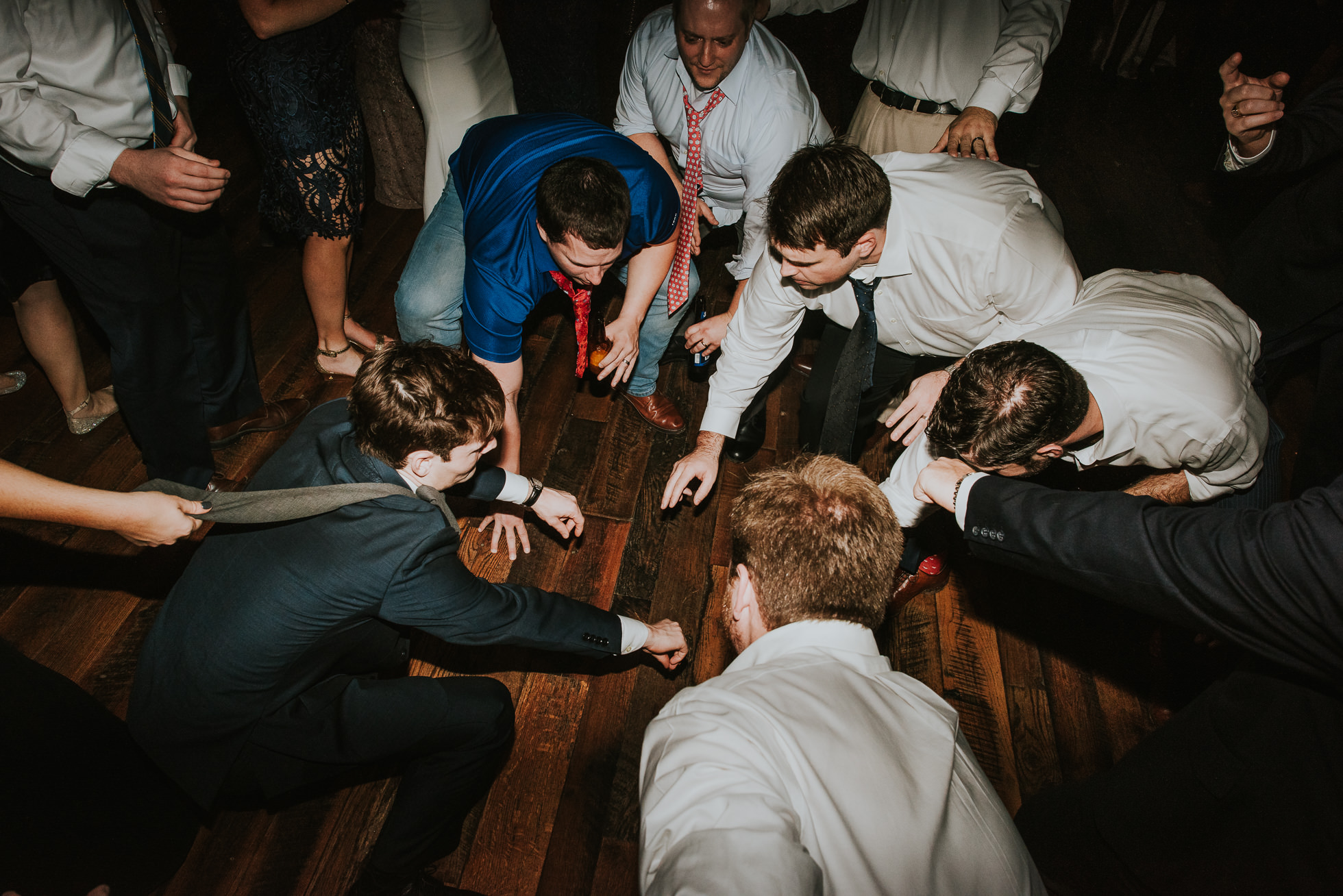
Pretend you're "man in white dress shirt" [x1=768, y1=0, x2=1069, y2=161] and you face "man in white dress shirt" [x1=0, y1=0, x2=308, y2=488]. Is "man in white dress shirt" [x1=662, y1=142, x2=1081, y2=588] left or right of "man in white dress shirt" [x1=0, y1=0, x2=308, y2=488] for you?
left

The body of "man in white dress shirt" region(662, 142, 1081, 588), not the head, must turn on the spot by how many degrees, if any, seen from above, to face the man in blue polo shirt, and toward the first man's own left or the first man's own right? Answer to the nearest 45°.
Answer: approximately 45° to the first man's own right

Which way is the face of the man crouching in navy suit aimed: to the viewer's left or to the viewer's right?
to the viewer's right

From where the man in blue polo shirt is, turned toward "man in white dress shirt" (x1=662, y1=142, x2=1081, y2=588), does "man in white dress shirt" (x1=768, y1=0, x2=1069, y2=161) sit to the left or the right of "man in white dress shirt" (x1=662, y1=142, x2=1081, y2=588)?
left

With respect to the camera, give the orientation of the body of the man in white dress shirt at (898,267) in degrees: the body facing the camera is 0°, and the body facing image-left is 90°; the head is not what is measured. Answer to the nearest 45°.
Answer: approximately 45°

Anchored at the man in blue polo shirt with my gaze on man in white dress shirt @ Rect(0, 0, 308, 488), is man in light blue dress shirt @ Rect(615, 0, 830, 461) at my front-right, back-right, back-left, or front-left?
back-right

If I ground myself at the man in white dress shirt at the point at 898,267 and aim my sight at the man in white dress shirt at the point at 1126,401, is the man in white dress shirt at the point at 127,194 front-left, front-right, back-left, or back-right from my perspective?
back-right

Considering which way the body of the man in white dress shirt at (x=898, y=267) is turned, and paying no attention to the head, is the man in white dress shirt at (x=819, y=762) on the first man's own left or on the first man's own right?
on the first man's own left

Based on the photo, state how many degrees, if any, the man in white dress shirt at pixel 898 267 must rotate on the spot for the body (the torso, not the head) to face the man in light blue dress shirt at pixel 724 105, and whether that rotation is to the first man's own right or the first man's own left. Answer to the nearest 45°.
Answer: approximately 90° to the first man's own right

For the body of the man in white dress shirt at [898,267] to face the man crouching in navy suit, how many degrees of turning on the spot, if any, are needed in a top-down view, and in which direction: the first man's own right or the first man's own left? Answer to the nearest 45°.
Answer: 0° — they already face them

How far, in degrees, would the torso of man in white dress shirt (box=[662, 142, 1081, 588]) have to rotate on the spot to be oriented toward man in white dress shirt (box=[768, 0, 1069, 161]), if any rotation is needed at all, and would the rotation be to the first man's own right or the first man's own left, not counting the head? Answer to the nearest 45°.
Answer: approximately 135° to the first man's own right

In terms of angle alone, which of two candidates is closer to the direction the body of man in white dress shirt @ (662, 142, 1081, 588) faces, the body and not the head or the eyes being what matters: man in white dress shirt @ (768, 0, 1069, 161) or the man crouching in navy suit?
the man crouching in navy suit

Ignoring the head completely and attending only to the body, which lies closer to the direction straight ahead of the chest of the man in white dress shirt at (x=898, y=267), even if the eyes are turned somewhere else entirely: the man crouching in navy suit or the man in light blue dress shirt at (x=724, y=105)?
the man crouching in navy suit
